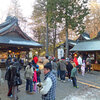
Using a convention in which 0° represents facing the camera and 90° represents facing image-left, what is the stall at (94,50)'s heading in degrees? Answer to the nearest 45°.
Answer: approximately 45°

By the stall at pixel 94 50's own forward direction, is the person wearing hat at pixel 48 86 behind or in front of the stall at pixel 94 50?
in front
